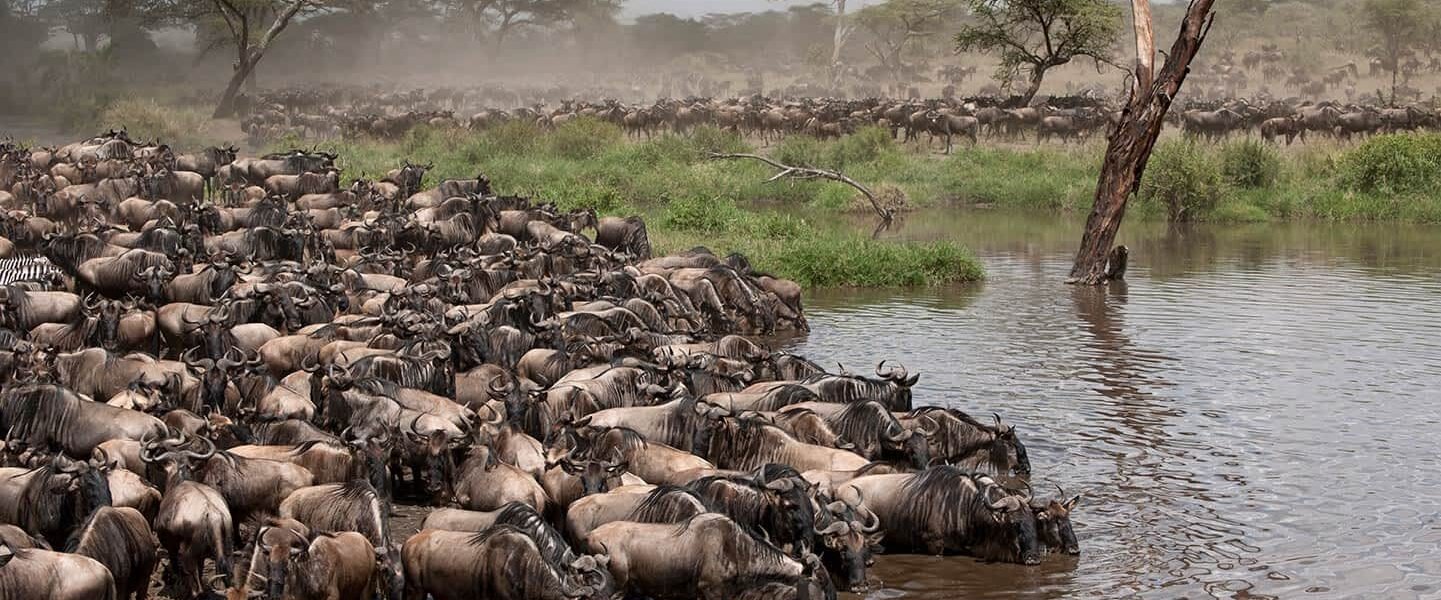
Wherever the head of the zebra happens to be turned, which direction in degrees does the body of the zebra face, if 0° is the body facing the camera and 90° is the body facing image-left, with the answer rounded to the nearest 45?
approximately 270°

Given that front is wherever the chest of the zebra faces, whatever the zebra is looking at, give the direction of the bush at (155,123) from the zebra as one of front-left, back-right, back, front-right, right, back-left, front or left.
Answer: left

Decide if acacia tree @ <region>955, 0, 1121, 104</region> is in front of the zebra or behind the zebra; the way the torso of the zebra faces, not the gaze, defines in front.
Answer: in front

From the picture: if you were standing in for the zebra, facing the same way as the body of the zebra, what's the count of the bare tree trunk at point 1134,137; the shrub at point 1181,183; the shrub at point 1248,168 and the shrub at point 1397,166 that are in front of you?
4

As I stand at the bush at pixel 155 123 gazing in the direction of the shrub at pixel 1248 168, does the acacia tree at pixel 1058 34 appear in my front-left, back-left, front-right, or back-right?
front-left

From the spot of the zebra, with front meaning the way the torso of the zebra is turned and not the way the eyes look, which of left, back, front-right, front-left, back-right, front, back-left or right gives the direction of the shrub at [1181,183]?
front

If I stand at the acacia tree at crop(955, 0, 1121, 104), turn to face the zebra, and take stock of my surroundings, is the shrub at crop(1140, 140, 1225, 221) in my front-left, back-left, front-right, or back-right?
front-left

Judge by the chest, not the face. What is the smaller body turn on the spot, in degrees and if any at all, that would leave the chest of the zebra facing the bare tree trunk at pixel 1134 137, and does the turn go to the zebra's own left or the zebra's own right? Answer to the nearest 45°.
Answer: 0° — it already faces it

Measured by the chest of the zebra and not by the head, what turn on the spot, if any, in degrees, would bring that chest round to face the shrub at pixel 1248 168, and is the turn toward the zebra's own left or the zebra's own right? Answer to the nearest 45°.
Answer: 0° — it already faces it

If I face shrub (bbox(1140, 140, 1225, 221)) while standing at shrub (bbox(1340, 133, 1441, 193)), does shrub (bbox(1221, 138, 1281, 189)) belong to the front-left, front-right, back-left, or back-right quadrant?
front-right

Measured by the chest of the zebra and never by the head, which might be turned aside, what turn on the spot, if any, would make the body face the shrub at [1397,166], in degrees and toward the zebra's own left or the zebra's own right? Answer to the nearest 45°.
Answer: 0° — it already faces it

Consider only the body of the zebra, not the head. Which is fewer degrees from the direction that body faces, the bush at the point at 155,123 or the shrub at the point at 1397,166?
the shrub
